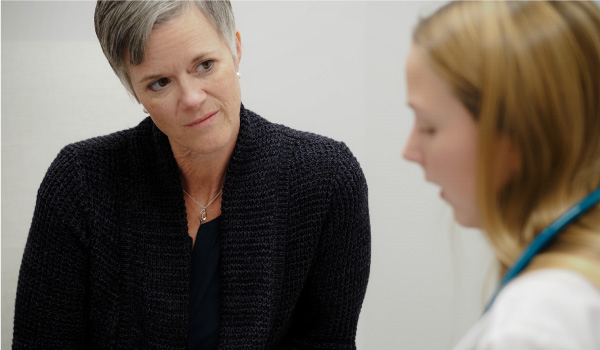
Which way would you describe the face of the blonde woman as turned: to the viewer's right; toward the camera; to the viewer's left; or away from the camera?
to the viewer's left

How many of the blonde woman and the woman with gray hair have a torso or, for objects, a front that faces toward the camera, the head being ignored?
1

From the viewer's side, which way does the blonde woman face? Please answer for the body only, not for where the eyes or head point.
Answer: to the viewer's left

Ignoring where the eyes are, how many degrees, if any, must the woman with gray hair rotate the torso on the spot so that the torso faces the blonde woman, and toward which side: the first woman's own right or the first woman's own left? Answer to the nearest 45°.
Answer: approximately 45° to the first woman's own left

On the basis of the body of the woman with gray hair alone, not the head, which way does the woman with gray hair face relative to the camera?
toward the camera

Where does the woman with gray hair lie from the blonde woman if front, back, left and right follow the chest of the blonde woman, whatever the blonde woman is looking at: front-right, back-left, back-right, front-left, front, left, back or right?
front-right

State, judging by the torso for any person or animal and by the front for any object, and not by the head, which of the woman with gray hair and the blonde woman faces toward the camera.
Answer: the woman with gray hair
